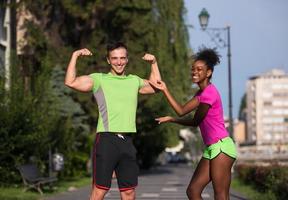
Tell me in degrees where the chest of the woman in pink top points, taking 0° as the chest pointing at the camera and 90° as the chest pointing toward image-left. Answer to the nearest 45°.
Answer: approximately 90°

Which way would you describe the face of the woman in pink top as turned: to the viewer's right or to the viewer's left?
to the viewer's left

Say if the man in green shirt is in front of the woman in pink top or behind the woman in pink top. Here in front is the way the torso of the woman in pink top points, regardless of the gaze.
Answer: in front
